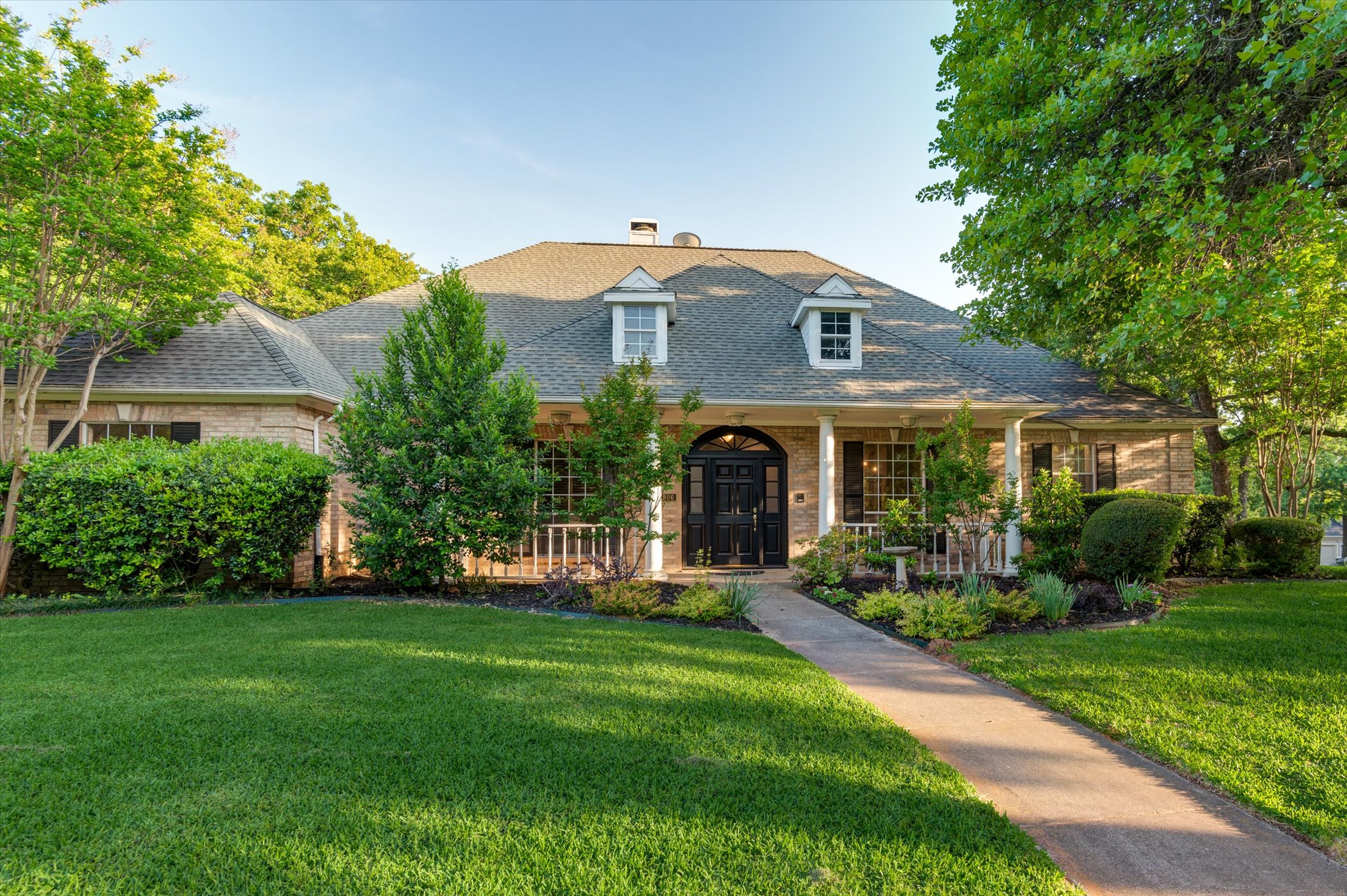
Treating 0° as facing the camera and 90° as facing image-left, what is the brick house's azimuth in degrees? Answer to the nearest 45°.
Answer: approximately 0°

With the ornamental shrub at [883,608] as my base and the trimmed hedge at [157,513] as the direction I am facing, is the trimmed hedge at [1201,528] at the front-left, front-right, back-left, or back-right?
back-right

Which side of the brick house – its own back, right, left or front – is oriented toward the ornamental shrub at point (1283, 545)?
left

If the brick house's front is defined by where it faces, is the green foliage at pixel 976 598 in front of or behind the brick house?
in front

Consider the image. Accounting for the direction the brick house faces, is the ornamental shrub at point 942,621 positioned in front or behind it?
in front
